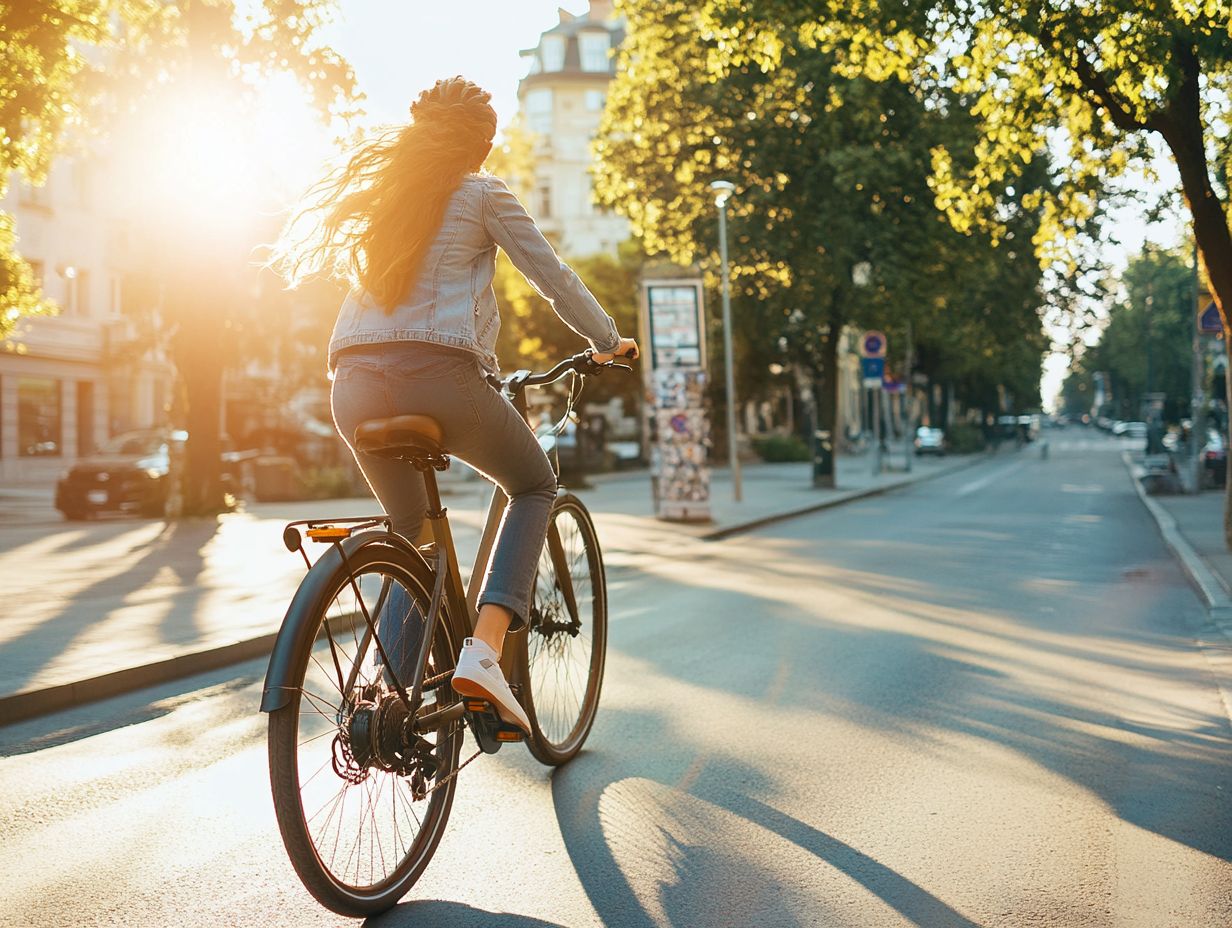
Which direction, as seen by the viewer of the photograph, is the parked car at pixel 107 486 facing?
facing the viewer and to the left of the viewer

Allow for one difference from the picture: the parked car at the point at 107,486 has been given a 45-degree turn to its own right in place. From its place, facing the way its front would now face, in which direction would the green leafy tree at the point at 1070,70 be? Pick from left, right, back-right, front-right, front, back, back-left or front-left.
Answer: back-left

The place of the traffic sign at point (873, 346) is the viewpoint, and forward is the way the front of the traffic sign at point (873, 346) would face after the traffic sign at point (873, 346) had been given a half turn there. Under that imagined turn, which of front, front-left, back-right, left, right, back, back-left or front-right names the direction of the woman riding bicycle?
back

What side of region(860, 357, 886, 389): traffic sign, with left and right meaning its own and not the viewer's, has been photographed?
front

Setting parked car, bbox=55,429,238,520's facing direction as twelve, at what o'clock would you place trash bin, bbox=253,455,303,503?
The trash bin is roughly at 6 o'clock from the parked car.

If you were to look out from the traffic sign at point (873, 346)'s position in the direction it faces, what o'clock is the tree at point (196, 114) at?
The tree is roughly at 1 o'clock from the traffic sign.

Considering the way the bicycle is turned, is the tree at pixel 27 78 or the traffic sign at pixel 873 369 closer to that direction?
the traffic sign

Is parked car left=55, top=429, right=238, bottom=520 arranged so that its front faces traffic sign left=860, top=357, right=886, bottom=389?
no

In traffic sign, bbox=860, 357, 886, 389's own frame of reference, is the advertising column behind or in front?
in front

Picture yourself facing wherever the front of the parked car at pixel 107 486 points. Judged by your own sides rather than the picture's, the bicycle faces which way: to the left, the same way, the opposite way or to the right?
the opposite way

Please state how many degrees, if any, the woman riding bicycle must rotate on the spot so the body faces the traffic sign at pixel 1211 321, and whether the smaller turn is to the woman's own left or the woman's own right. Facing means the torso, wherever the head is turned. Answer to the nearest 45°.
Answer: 0° — they already face it

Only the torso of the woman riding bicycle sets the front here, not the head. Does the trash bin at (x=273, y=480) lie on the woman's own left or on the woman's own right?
on the woman's own left

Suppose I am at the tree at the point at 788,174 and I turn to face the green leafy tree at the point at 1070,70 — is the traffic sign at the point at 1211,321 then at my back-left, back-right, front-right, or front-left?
front-left

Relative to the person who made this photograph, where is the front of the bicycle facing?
facing away from the viewer and to the right of the viewer

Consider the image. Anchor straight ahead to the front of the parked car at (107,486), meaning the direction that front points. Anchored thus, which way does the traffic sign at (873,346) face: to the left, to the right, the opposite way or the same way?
the same way

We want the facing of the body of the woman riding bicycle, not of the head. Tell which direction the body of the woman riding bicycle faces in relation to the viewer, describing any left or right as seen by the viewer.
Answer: facing away from the viewer and to the right of the viewer
